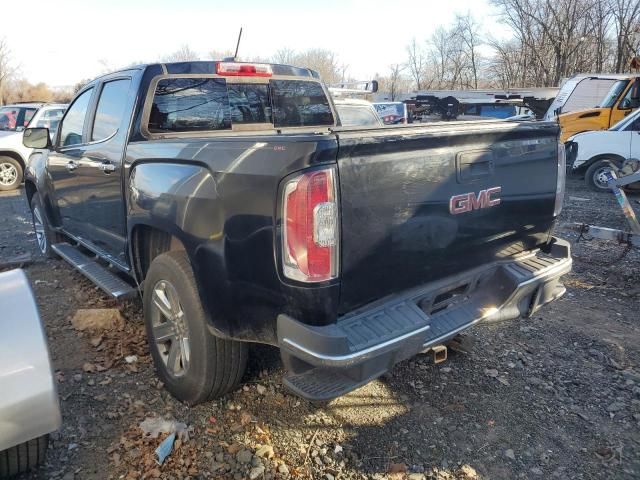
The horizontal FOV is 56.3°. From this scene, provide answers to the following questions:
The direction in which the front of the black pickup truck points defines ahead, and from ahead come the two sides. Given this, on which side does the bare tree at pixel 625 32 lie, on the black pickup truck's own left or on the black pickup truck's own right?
on the black pickup truck's own right

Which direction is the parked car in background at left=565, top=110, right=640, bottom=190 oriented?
to the viewer's left

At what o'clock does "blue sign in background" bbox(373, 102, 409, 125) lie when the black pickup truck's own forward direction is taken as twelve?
The blue sign in background is roughly at 2 o'clock from the black pickup truck.

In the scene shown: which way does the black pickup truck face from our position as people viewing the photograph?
facing away from the viewer and to the left of the viewer

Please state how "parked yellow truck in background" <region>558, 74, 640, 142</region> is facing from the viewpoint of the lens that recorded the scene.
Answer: facing to the left of the viewer

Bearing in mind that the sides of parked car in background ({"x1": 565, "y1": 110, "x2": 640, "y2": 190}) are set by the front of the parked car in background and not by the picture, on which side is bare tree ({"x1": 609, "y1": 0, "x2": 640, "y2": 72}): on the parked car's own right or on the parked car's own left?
on the parked car's own right
